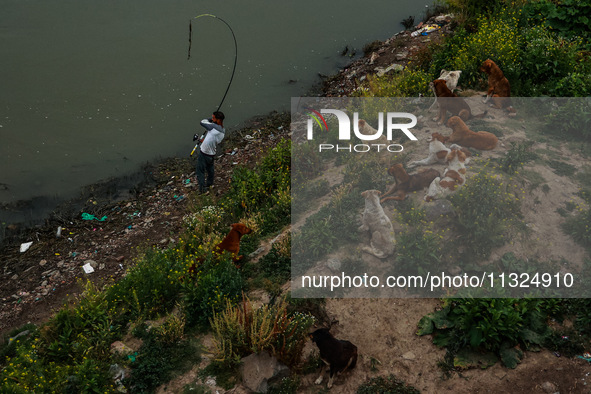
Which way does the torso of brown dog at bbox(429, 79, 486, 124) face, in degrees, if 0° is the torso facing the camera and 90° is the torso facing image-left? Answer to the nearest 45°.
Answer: approximately 90°

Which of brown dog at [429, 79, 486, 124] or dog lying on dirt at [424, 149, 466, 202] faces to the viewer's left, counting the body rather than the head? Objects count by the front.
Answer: the brown dog

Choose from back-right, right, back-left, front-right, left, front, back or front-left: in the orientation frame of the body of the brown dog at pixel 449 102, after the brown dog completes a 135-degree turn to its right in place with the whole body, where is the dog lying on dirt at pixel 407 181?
back-right

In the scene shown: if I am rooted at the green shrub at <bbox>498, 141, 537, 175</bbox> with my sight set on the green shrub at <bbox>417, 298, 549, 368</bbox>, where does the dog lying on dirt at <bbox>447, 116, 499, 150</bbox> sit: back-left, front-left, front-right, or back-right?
back-right

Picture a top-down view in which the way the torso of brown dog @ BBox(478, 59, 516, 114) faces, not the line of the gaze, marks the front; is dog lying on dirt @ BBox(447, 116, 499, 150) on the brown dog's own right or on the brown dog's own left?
on the brown dog's own left

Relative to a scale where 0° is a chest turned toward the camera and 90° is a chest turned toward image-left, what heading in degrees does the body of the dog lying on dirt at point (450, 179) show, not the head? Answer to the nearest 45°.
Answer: approximately 225°

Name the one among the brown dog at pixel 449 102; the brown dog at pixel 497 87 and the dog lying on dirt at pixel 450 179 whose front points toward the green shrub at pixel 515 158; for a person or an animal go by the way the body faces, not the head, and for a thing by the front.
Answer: the dog lying on dirt
